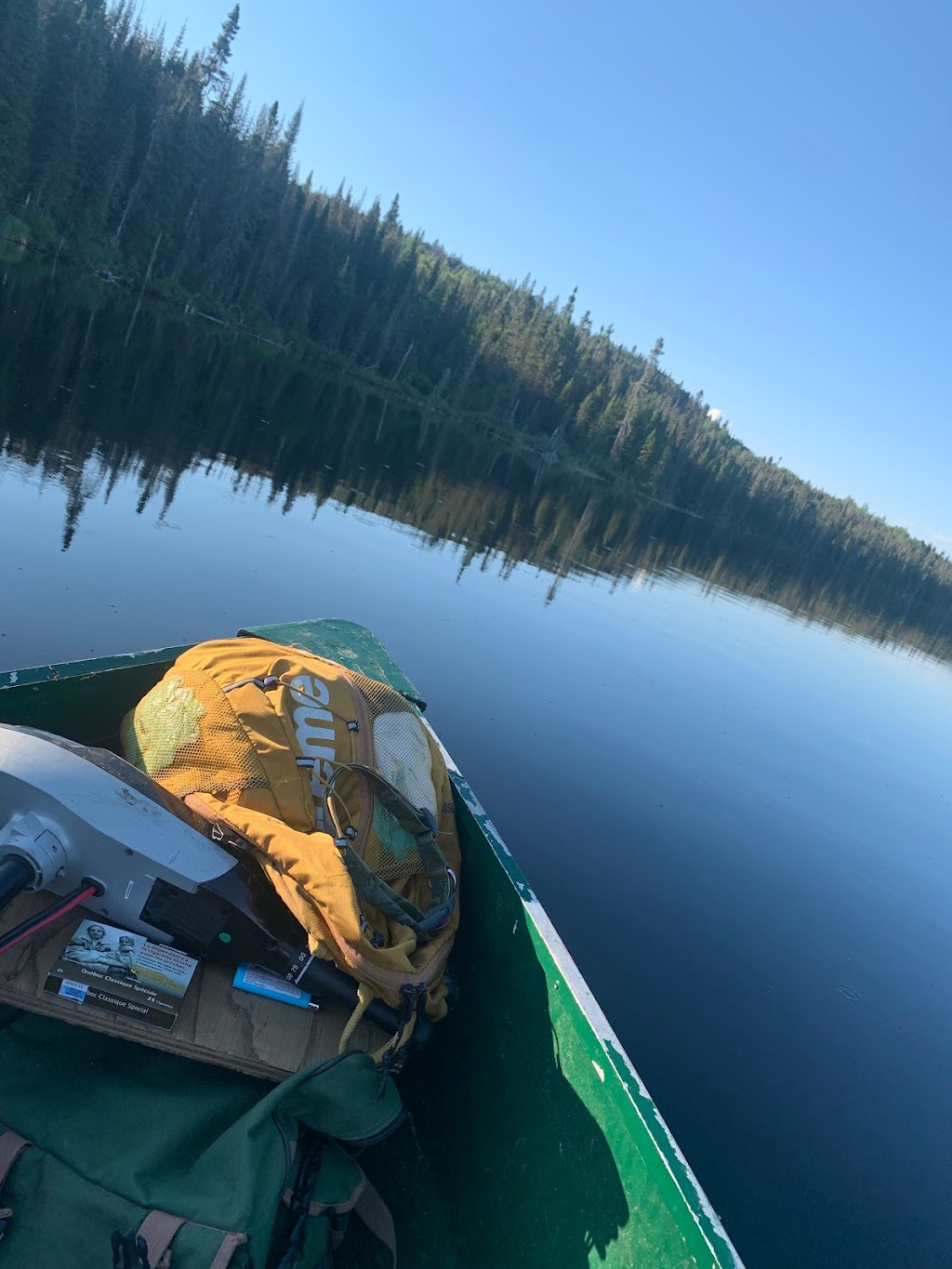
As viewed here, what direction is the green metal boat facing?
away from the camera

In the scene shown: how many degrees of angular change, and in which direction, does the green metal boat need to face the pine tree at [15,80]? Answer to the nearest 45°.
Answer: approximately 45° to its left

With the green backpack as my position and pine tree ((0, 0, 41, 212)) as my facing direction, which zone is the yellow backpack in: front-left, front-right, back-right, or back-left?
front-right
